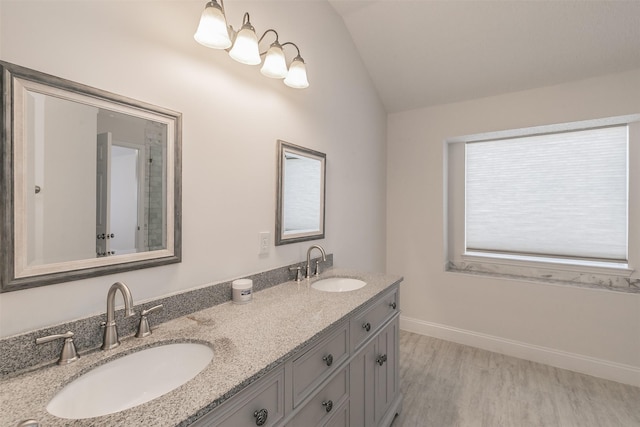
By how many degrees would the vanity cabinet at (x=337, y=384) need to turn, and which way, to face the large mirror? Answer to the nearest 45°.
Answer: approximately 135° to its right

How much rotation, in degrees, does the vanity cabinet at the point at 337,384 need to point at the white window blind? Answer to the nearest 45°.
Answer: approximately 90° to its left

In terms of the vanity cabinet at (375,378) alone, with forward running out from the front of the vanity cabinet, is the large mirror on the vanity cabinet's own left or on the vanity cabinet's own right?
on the vanity cabinet's own right

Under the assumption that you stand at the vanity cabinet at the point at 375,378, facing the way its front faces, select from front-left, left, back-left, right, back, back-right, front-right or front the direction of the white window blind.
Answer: left

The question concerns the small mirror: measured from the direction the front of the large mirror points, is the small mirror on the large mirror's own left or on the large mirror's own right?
on the large mirror's own left

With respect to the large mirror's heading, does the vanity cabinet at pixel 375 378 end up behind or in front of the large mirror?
in front

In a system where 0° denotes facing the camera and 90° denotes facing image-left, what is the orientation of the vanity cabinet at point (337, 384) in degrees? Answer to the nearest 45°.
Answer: approximately 315°
